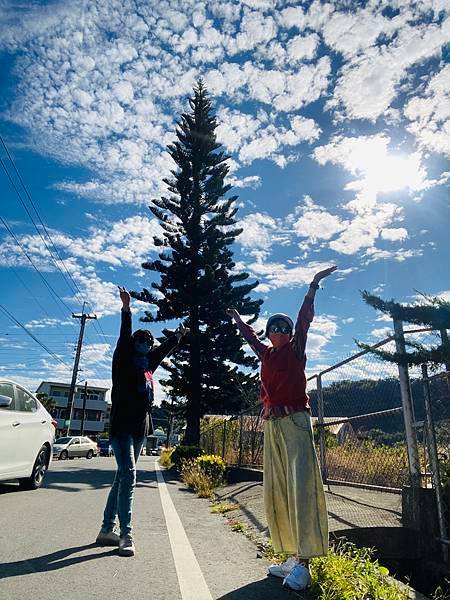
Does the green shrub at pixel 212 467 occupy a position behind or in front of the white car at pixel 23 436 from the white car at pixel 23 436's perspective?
behind

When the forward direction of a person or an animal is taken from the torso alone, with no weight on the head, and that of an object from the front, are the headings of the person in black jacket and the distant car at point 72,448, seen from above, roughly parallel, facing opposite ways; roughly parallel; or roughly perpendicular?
roughly perpendicular

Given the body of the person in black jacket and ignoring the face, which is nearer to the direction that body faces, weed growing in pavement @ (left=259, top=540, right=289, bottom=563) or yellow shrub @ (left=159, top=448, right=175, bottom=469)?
the weed growing in pavement

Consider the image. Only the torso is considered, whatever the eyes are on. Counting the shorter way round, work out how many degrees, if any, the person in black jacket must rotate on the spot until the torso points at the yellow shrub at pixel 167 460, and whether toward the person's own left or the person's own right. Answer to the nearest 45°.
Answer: approximately 135° to the person's own left

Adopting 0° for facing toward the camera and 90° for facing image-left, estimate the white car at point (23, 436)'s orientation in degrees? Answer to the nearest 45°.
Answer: approximately 45°
